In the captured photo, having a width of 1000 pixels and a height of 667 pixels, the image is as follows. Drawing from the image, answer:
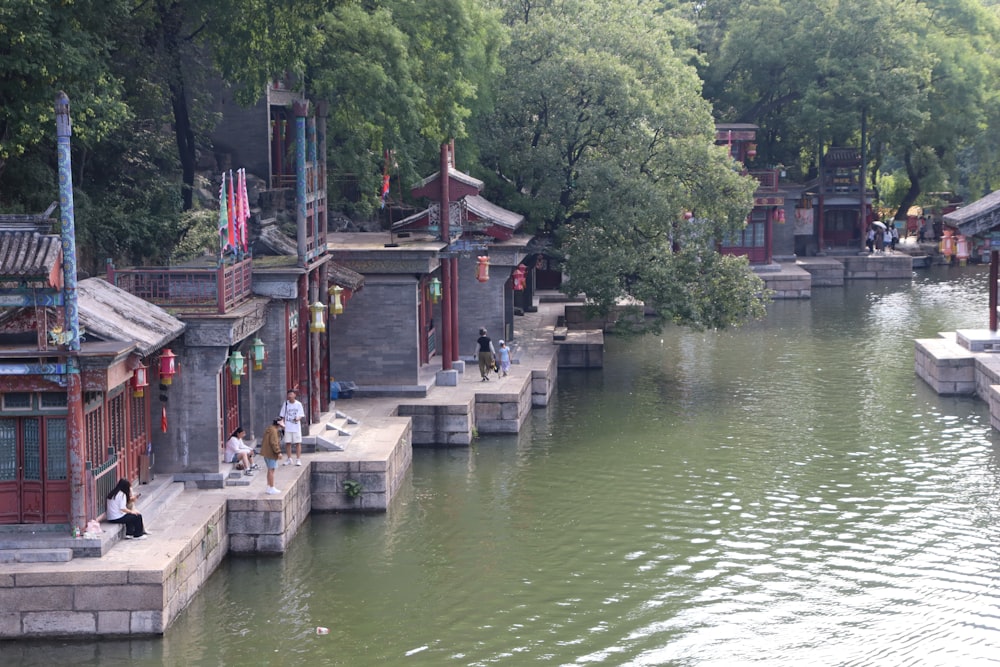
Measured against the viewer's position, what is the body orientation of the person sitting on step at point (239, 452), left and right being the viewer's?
facing the viewer and to the right of the viewer

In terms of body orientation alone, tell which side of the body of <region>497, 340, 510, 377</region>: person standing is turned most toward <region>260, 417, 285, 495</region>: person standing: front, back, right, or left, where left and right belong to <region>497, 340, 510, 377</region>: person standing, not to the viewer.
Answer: front

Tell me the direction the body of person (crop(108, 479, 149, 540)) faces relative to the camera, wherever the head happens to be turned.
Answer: to the viewer's right

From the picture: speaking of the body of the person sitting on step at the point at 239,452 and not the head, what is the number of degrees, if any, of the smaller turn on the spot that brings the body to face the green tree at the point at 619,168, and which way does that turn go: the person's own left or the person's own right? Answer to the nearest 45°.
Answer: approximately 90° to the person's own left

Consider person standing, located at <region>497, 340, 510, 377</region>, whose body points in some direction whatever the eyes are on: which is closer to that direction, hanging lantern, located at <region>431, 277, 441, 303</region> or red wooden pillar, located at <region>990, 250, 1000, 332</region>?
the hanging lantern

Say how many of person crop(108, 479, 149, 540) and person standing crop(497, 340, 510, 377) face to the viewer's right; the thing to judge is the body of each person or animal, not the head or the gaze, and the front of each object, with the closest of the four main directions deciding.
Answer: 1
